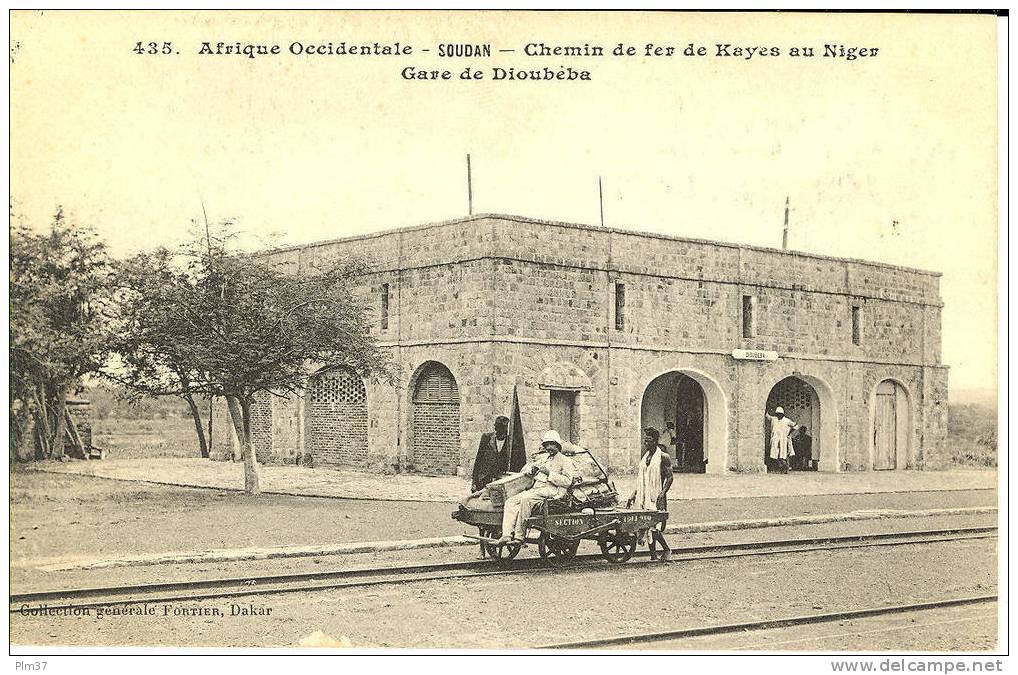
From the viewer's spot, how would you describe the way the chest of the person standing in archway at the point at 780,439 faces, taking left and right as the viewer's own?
facing the viewer

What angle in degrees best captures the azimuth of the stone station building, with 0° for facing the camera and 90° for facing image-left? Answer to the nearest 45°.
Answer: approximately 315°

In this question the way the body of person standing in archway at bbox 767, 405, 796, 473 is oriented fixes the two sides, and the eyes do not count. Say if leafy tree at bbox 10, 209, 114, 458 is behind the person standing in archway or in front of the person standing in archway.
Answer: in front

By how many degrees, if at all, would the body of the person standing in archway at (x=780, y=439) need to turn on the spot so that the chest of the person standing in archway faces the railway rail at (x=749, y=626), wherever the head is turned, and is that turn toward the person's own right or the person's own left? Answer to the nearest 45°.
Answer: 0° — they already face it
